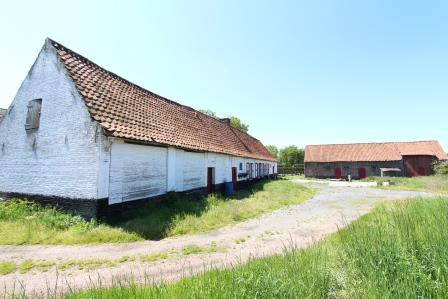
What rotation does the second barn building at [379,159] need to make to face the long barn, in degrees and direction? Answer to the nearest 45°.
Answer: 0° — it already faces it

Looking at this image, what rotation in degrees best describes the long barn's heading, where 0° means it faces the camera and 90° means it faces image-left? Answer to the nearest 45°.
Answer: approximately 315°

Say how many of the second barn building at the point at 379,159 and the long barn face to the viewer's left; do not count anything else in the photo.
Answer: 0

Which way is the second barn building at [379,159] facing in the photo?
toward the camera

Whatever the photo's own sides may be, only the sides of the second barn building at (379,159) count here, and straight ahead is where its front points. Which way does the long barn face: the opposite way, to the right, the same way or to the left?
to the left

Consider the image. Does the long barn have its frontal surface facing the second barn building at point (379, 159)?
no
